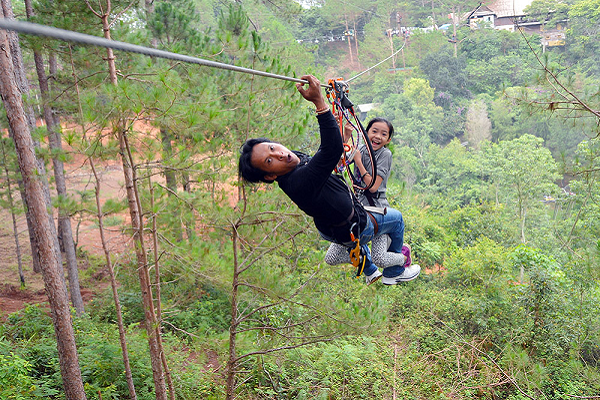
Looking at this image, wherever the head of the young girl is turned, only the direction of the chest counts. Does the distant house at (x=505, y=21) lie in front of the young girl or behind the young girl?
behind

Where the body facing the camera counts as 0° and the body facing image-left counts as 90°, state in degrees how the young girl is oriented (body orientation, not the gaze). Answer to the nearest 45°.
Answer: approximately 45°

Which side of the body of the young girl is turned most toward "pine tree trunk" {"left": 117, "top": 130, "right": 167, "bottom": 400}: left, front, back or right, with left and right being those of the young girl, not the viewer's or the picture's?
right

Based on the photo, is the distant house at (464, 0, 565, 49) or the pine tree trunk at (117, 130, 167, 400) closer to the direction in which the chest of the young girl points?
the pine tree trunk

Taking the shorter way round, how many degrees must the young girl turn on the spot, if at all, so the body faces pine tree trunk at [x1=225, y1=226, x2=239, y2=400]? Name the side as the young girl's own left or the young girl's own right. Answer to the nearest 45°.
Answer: approximately 90° to the young girl's own right

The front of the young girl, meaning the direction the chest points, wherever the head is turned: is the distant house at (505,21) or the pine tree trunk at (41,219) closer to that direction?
the pine tree trunk
